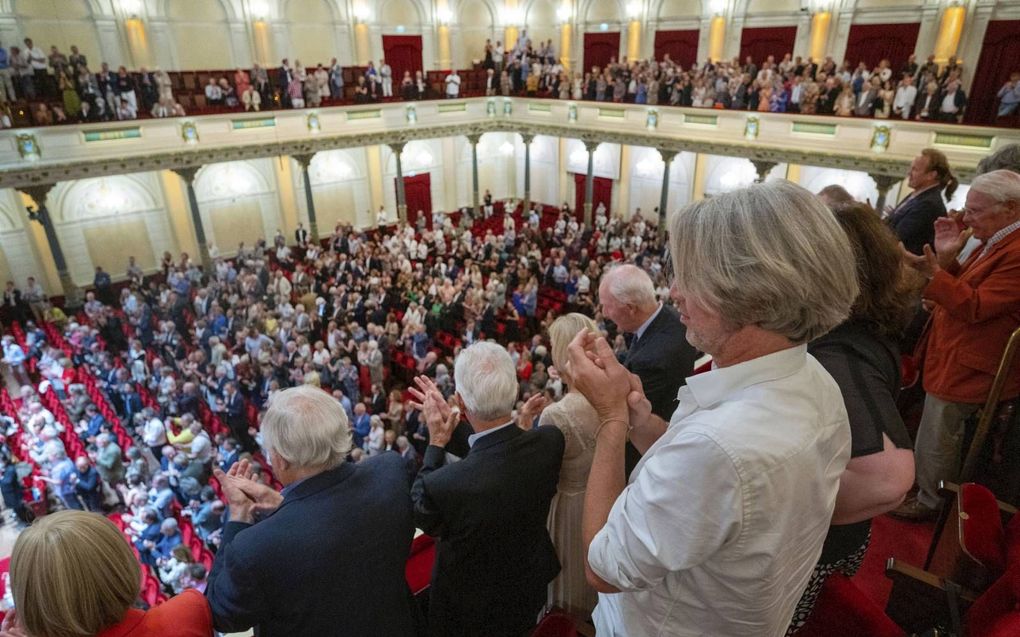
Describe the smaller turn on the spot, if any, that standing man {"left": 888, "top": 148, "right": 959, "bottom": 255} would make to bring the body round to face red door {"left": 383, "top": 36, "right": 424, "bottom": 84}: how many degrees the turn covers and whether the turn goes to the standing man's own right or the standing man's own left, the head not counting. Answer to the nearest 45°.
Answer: approximately 45° to the standing man's own right

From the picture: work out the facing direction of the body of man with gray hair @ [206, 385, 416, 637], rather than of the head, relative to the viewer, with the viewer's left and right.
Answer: facing away from the viewer and to the left of the viewer

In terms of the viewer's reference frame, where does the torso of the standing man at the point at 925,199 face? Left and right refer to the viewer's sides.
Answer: facing to the left of the viewer

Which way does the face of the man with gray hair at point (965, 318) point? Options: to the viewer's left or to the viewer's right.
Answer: to the viewer's left

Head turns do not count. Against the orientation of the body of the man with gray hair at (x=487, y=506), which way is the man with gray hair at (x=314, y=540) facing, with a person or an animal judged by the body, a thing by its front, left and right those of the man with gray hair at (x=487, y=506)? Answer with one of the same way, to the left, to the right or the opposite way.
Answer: the same way

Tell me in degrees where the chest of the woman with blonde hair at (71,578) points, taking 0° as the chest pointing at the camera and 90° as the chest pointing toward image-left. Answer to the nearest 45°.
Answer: approximately 135°

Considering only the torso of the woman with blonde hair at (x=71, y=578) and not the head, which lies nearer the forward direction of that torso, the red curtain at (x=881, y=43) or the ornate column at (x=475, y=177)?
the ornate column

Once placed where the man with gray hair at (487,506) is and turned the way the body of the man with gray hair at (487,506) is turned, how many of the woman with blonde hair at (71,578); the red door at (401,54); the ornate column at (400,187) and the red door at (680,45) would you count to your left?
1

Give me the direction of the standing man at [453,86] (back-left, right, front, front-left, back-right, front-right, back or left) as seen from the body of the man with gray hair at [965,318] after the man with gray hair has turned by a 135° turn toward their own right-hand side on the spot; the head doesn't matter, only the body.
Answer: left

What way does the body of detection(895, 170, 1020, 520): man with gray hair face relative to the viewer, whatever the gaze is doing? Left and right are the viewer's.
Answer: facing to the left of the viewer

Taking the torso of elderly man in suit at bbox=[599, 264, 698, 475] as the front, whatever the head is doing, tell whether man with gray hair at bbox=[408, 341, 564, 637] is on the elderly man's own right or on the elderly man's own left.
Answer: on the elderly man's own left

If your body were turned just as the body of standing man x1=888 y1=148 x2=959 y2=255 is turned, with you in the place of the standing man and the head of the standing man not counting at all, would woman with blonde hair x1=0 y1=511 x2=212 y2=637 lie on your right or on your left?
on your left

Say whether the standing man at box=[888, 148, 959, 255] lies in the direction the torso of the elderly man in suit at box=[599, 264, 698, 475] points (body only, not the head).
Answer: no

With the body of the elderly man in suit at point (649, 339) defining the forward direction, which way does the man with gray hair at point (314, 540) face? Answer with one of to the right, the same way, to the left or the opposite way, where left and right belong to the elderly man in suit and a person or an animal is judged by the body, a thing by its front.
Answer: the same way

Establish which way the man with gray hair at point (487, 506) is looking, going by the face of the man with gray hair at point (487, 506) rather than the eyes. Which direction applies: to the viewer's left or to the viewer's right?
to the viewer's left

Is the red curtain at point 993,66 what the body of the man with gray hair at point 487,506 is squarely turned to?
no

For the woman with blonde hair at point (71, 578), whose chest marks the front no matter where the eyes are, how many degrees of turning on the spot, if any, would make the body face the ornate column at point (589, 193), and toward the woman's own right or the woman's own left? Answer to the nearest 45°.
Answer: approximately 90° to the woman's own right
